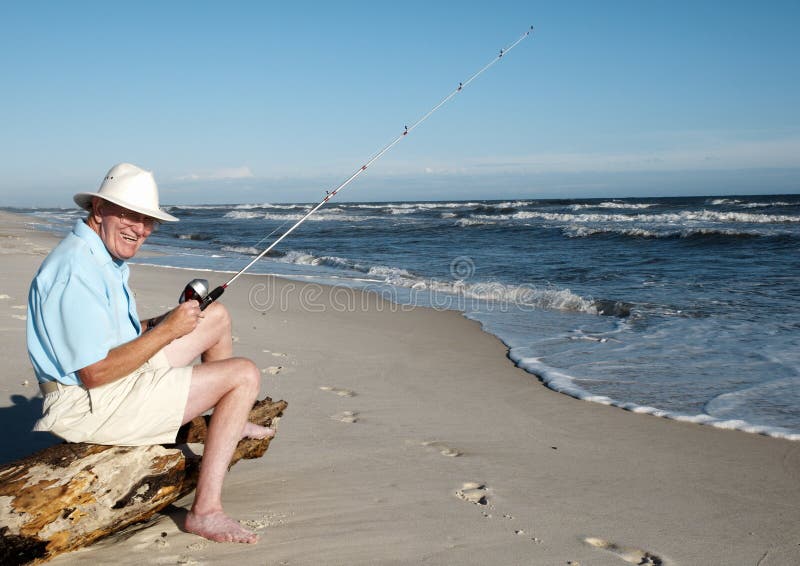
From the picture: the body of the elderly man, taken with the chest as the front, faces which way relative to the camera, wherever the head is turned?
to the viewer's right
